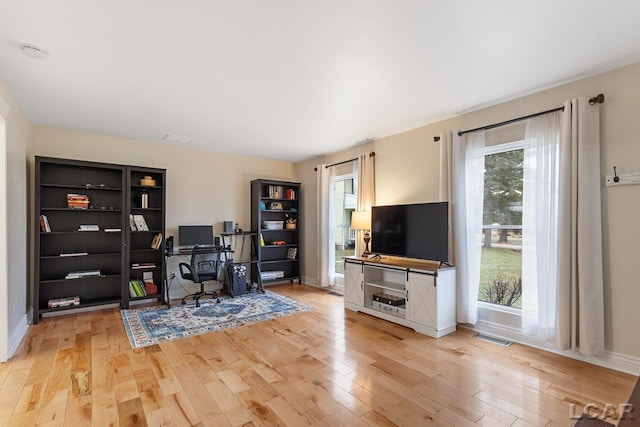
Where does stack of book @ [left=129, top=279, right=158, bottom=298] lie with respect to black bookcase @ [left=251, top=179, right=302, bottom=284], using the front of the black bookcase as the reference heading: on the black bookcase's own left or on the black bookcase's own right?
on the black bookcase's own right

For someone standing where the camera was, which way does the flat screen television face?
facing the viewer and to the left of the viewer

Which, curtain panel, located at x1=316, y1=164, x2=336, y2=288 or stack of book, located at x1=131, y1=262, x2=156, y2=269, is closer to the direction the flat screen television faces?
the stack of book

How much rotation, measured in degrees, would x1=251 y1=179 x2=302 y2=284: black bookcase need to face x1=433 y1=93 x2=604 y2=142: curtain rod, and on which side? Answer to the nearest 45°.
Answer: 0° — it already faces it

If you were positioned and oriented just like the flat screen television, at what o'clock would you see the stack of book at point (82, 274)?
The stack of book is roughly at 1 o'clock from the flat screen television.

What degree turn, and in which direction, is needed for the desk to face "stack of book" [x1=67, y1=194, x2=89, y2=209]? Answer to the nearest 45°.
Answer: approximately 90° to its right

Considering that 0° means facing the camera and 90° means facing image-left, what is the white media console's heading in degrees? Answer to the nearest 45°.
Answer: approximately 45°

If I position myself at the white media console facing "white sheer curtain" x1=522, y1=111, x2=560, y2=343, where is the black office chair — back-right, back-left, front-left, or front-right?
back-right

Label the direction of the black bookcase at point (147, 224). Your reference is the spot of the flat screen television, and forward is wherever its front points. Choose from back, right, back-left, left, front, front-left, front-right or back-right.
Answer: front-right

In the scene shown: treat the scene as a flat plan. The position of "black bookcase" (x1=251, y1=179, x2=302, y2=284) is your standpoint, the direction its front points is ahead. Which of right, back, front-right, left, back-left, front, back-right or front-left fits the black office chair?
right

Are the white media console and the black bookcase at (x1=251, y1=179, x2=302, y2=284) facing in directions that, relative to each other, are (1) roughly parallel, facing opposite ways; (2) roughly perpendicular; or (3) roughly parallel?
roughly perpendicular

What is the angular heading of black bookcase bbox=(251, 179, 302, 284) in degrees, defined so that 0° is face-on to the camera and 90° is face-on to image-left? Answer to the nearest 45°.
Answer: approximately 315°

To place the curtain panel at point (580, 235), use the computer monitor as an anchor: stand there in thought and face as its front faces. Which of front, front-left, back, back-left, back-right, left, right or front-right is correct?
front-left

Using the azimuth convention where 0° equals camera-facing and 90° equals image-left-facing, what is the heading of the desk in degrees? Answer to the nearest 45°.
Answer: approximately 0°

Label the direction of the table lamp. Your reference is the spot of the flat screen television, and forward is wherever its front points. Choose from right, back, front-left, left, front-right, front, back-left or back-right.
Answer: right
